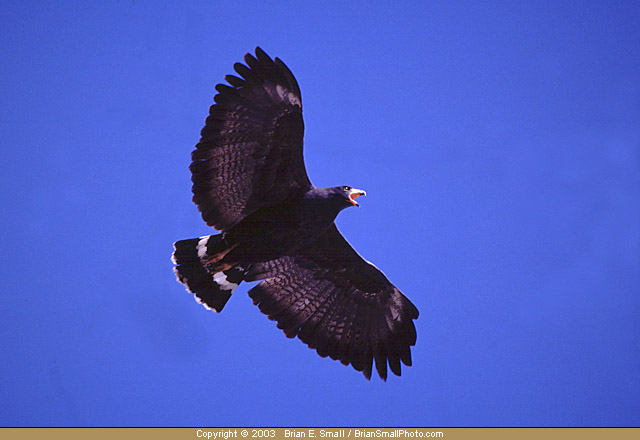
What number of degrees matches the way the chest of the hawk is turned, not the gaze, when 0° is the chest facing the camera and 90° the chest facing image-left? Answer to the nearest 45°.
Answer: approximately 270°
